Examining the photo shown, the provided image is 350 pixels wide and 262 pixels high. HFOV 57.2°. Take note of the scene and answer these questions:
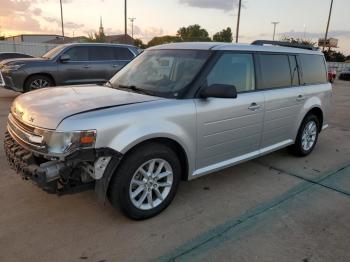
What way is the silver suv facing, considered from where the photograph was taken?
facing the viewer and to the left of the viewer

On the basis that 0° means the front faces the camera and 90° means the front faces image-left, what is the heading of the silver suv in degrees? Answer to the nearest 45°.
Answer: approximately 45°
